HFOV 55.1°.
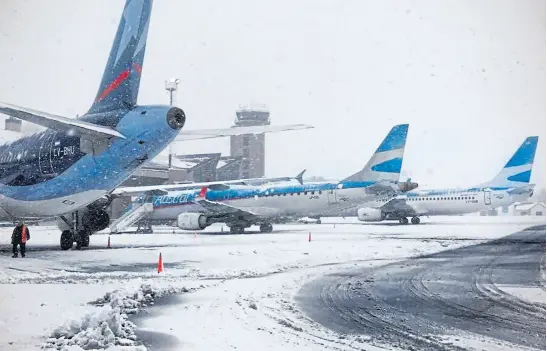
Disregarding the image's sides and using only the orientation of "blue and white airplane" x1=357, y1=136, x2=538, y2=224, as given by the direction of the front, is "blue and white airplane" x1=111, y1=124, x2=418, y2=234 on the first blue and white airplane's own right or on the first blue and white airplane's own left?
on the first blue and white airplane's own left

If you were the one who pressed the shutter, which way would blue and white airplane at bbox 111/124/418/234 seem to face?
facing away from the viewer and to the left of the viewer

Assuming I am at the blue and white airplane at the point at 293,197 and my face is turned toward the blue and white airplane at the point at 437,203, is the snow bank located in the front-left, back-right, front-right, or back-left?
back-right

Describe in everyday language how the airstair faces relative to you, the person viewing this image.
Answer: facing to the left of the viewer

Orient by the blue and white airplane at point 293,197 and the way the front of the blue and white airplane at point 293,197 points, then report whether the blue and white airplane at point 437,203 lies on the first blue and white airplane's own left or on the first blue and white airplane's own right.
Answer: on the first blue and white airplane's own right

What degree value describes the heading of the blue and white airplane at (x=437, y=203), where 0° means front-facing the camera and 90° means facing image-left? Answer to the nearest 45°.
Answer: approximately 135°
